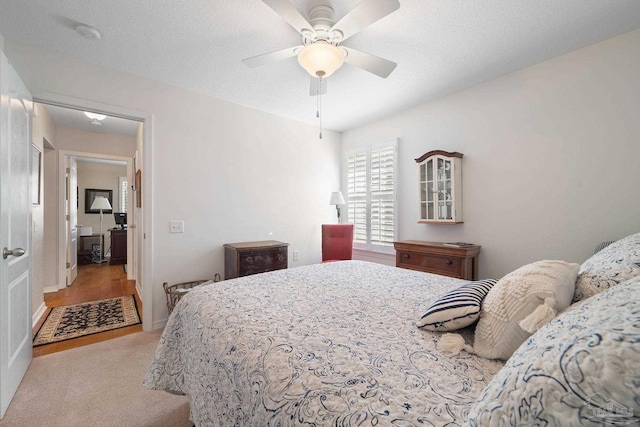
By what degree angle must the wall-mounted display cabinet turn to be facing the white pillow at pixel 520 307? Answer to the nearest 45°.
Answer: approximately 45° to its left

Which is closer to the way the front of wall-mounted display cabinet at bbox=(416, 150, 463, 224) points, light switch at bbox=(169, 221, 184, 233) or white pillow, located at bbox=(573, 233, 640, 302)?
the light switch

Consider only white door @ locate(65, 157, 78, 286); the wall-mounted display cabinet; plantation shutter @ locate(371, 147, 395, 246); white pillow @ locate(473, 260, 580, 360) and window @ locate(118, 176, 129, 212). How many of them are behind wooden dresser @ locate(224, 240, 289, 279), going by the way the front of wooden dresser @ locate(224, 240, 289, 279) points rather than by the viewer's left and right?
2

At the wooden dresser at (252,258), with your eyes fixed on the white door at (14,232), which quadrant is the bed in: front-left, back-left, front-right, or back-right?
front-left

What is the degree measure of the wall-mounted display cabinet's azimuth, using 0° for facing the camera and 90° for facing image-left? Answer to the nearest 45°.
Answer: approximately 45°

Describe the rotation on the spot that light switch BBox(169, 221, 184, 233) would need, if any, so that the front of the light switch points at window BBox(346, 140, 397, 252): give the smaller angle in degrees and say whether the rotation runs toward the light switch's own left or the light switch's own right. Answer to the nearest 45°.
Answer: approximately 45° to the light switch's own left

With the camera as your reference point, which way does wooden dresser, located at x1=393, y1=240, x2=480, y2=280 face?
facing the viewer and to the left of the viewer

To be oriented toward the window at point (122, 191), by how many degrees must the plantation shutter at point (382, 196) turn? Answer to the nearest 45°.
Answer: approximately 45° to its right

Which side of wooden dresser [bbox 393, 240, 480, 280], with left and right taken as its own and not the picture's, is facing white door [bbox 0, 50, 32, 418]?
front

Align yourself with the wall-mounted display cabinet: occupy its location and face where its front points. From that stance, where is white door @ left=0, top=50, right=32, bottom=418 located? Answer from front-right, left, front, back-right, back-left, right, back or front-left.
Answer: front

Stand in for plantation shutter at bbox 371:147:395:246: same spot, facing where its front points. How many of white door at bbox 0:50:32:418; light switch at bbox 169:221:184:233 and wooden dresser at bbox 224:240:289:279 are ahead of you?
3

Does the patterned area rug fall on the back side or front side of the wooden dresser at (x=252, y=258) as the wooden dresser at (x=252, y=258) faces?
on the back side

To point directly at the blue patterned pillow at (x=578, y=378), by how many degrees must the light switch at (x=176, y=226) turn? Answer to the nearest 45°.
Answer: approximately 45° to its right

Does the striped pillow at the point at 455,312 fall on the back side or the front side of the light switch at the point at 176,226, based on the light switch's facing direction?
on the front side

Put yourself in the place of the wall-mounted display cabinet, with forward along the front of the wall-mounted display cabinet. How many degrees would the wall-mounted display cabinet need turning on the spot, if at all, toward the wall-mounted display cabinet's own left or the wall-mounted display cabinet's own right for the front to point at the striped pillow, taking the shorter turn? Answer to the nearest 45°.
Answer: approximately 45° to the wall-mounted display cabinet's own left

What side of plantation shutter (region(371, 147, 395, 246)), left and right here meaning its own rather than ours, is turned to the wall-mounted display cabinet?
left

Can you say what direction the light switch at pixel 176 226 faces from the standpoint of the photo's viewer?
facing the viewer and to the right of the viewer

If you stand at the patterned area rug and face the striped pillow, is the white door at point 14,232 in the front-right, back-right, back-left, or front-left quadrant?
front-right

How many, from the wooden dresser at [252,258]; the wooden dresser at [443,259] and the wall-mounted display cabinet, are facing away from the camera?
0
